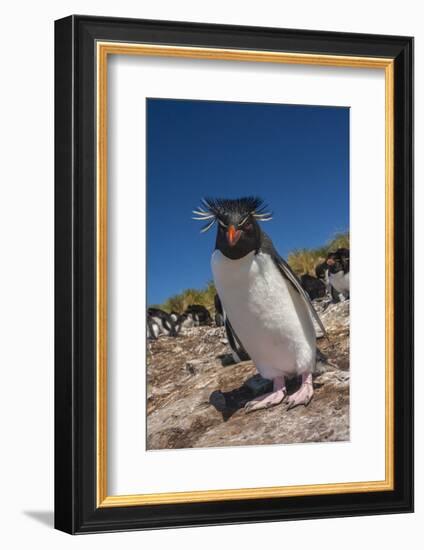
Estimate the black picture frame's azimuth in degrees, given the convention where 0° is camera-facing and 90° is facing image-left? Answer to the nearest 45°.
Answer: approximately 315°
